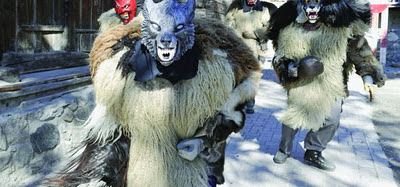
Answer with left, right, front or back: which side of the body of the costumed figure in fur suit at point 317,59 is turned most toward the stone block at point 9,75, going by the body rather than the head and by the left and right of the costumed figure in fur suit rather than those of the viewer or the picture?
right

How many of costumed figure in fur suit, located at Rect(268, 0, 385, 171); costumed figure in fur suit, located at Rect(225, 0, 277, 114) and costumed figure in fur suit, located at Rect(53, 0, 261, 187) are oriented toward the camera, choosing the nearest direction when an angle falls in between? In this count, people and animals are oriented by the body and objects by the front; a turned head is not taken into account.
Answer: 3

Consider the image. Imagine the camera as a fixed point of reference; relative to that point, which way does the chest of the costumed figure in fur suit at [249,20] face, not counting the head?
toward the camera

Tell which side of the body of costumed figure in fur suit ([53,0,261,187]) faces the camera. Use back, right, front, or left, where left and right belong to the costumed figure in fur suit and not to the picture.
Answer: front

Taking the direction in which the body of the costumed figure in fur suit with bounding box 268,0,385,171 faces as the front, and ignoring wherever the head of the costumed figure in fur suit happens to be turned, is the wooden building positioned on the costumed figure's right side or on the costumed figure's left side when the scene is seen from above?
on the costumed figure's right side

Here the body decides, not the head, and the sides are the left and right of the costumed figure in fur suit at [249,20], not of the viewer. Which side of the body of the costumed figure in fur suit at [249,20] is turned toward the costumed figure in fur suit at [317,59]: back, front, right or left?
front

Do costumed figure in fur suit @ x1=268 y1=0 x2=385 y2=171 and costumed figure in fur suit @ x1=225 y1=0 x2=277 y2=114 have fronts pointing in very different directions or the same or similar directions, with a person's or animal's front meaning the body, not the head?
same or similar directions

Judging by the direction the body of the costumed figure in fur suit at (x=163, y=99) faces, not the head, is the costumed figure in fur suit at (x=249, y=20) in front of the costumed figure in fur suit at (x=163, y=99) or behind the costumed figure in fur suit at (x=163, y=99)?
behind

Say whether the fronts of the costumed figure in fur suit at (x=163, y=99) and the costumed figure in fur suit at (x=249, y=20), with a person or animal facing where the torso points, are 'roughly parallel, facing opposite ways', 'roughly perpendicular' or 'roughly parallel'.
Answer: roughly parallel

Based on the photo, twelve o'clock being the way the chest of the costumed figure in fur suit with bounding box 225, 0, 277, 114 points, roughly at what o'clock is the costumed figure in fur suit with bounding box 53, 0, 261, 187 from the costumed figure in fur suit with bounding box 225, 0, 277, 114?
the costumed figure in fur suit with bounding box 53, 0, 261, 187 is roughly at 12 o'clock from the costumed figure in fur suit with bounding box 225, 0, 277, 114.
